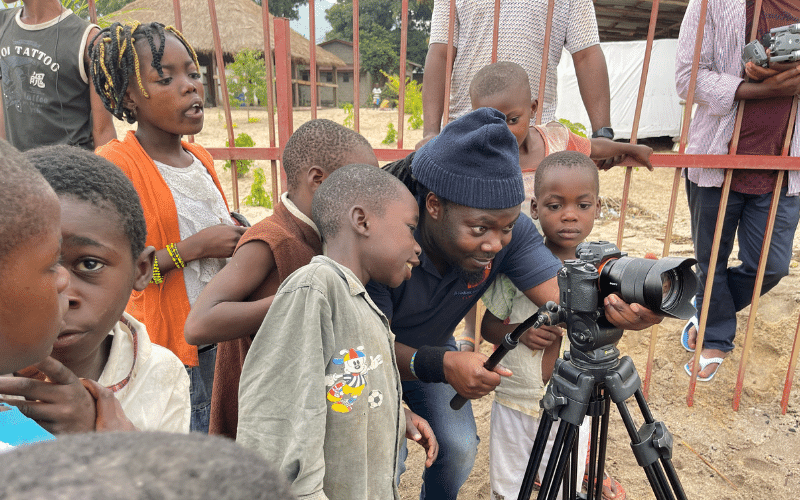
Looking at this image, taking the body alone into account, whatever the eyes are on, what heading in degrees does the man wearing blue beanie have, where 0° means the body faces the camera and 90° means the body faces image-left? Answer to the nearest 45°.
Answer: approximately 315°

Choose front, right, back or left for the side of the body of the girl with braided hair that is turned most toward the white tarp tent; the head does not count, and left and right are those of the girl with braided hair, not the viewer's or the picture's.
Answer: left

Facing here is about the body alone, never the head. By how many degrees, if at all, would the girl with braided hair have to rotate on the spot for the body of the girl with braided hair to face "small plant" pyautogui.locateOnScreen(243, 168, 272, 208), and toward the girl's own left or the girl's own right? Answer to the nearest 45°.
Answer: approximately 135° to the girl's own left

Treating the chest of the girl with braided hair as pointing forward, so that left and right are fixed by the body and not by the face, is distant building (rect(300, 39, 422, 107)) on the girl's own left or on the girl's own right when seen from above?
on the girl's own left

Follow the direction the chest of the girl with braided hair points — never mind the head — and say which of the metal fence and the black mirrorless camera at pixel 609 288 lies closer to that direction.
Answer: the black mirrorless camera

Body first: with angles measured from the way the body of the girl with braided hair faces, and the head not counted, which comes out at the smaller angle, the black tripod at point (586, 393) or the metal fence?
the black tripod

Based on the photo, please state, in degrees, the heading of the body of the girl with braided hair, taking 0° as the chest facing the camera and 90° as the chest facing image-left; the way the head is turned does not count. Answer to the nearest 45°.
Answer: approximately 315°

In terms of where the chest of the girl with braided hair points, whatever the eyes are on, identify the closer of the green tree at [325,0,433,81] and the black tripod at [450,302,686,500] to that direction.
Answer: the black tripod

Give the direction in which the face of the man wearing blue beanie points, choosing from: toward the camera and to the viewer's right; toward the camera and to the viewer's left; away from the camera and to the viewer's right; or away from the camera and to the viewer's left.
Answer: toward the camera and to the viewer's right
